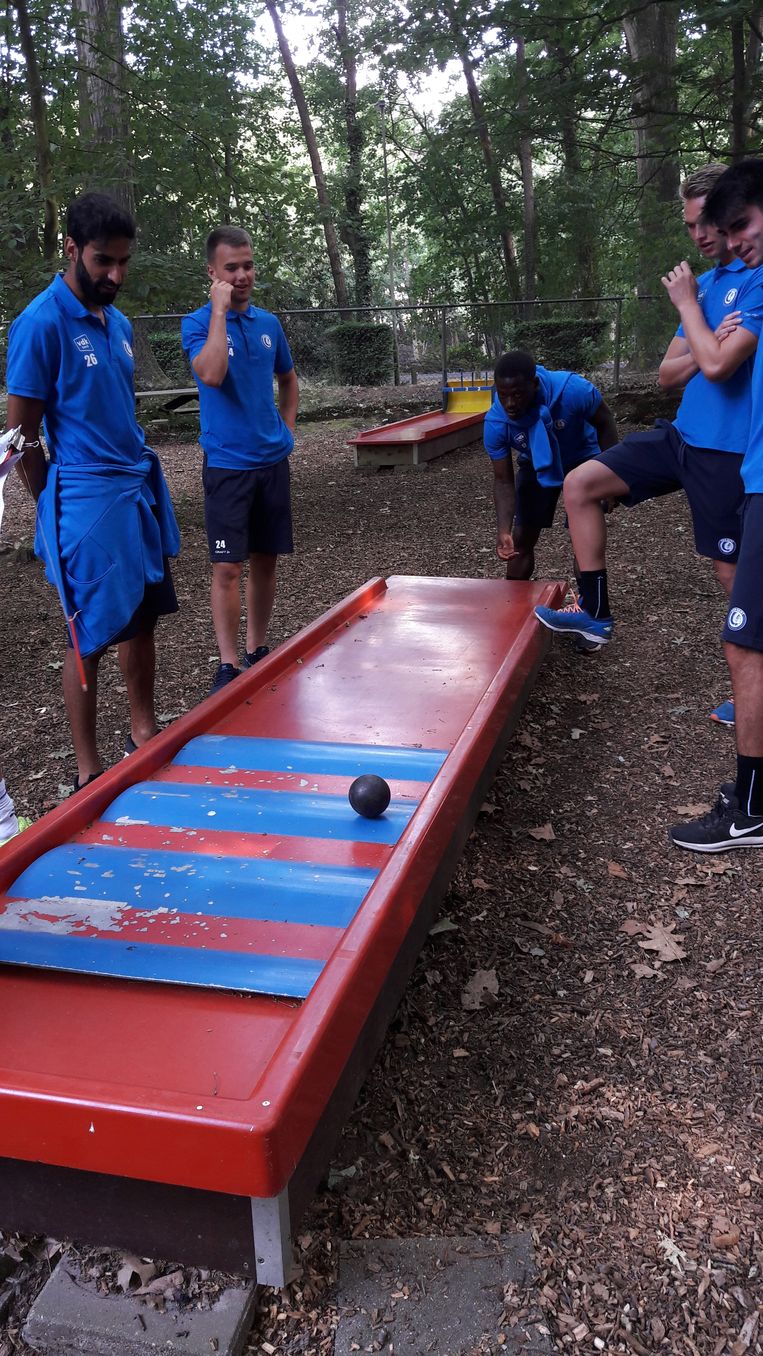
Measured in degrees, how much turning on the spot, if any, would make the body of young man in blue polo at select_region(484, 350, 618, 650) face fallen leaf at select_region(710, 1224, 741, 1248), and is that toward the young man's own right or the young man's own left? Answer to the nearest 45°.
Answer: approximately 45° to the young man's own left

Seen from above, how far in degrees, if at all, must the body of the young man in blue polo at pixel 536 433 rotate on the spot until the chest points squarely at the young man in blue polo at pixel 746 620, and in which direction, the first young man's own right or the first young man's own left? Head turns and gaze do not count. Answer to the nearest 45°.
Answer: approximately 45° to the first young man's own left

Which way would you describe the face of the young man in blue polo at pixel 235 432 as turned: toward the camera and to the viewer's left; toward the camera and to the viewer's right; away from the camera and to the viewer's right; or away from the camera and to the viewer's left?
toward the camera and to the viewer's right

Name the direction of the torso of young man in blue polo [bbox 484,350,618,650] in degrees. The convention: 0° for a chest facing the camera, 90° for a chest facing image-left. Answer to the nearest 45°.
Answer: approximately 45°

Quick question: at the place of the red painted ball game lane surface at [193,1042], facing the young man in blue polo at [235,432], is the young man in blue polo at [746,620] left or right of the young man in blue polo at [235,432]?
right
